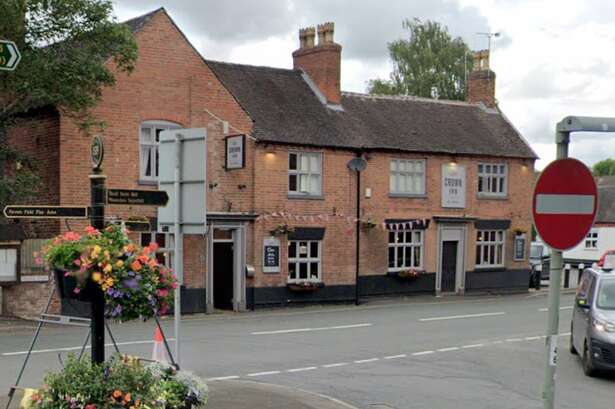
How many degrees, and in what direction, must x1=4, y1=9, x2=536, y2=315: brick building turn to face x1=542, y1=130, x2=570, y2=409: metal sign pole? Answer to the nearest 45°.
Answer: approximately 45° to its right

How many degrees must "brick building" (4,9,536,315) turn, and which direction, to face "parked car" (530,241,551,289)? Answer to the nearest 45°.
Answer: approximately 90° to its left

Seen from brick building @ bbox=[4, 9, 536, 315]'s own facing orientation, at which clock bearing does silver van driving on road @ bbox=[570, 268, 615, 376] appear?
The silver van driving on road is roughly at 1 o'clock from the brick building.

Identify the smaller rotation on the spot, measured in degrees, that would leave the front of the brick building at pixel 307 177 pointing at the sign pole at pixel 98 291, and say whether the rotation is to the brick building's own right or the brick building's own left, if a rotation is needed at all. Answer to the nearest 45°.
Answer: approximately 45° to the brick building's own right

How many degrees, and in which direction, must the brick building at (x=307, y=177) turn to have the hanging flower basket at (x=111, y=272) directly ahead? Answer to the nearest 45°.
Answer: approximately 45° to its right

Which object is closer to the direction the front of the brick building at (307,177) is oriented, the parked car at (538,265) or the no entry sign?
the no entry sign

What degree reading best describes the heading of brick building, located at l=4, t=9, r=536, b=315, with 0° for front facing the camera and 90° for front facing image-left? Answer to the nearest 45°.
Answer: approximately 315°
